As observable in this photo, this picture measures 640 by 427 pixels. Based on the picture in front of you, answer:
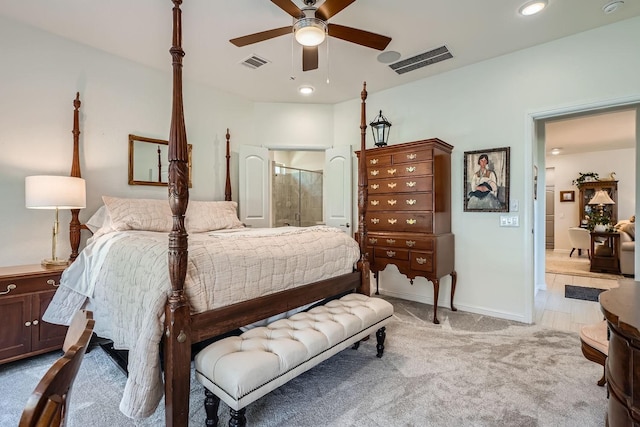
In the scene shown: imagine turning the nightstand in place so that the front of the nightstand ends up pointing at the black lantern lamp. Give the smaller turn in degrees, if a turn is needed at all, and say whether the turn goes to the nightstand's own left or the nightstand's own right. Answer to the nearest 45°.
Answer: approximately 45° to the nightstand's own left

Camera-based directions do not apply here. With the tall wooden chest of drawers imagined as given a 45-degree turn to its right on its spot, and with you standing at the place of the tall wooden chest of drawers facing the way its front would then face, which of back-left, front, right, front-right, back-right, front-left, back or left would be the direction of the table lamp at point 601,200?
back-right

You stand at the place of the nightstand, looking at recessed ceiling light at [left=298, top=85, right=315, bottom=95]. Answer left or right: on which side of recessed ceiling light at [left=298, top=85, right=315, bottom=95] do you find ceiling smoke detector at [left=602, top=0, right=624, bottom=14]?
right

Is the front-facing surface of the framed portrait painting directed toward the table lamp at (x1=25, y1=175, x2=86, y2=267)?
yes

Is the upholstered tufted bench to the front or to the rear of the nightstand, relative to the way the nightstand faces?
to the front

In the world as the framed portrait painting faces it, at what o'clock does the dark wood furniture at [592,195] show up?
The dark wood furniture is roughly at 5 o'clock from the framed portrait painting.

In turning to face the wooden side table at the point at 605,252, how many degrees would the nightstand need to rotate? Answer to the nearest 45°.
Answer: approximately 45° to its left

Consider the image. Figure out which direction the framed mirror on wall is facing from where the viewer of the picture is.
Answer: facing the viewer and to the right of the viewer

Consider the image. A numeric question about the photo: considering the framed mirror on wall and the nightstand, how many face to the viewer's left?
0

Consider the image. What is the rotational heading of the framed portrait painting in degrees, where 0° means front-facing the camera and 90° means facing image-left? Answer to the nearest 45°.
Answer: approximately 45°

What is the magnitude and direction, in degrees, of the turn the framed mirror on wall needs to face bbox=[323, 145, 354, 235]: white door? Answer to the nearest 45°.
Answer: approximately 45° to its left

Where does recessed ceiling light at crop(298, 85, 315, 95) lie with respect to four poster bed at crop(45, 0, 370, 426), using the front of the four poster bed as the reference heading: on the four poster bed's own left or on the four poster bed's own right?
on the four poster bed's own left
